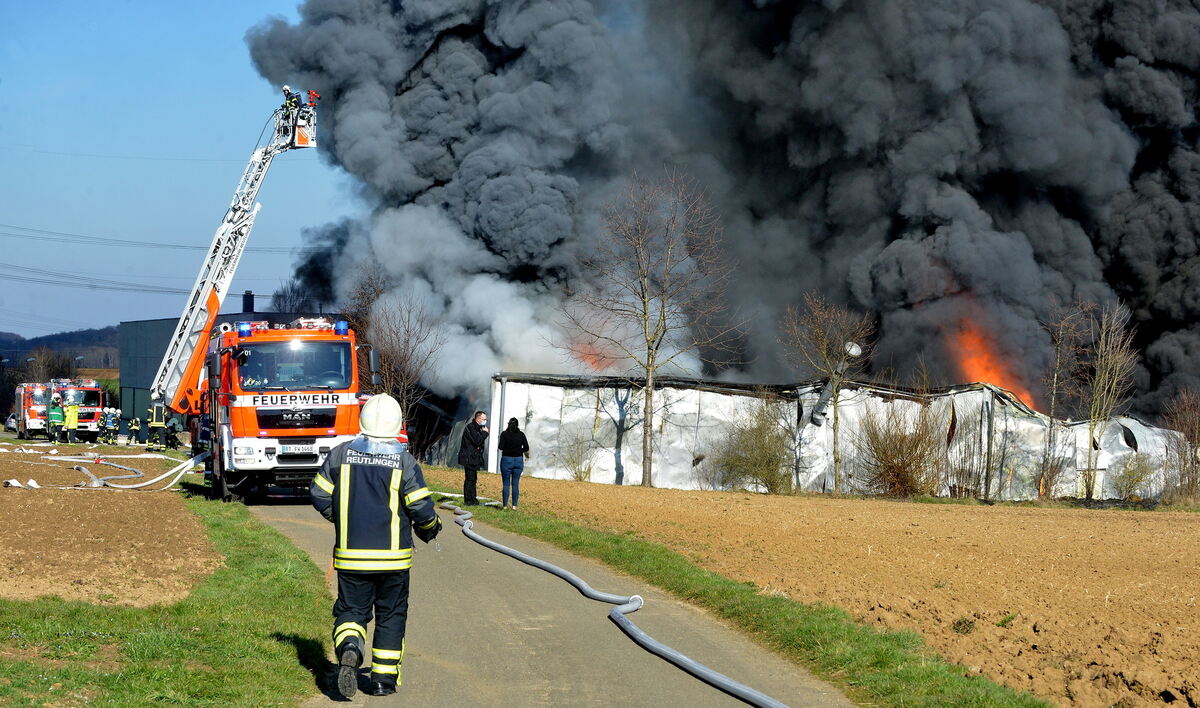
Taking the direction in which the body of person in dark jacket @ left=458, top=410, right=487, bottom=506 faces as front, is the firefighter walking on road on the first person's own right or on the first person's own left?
on the first person's own right

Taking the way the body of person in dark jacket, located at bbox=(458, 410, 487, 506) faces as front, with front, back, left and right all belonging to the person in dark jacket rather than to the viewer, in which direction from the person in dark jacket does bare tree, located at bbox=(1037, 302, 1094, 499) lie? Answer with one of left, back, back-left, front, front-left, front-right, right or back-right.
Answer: front-left

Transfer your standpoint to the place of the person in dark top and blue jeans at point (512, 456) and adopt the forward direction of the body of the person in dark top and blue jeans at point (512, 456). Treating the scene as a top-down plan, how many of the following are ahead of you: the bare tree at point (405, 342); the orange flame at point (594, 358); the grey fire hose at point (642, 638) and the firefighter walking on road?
2

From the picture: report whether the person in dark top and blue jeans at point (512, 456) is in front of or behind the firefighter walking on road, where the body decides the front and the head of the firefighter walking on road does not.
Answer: in front

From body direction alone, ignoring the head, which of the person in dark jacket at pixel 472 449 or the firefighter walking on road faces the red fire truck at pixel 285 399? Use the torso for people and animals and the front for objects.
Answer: the firefighter walking on road

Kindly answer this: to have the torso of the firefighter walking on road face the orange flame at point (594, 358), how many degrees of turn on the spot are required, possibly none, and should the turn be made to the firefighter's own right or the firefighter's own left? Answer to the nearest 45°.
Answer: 0° — they already face it

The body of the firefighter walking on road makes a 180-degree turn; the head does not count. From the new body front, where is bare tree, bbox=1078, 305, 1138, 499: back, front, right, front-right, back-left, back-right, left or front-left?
back-left

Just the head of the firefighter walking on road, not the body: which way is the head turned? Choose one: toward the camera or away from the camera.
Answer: away from the camera

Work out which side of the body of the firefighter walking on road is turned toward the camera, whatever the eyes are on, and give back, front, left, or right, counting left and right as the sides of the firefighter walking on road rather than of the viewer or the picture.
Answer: back

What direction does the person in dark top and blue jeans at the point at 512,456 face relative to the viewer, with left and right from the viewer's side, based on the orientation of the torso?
facing away from the viewer

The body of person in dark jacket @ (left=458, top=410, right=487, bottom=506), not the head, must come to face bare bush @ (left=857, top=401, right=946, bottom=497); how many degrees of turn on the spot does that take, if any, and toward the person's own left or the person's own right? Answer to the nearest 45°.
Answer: approximately 45° to the person's own left

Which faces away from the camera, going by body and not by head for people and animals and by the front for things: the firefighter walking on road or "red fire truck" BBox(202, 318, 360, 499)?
the firefighter walking on road

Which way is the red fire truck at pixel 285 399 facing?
toward the camera
